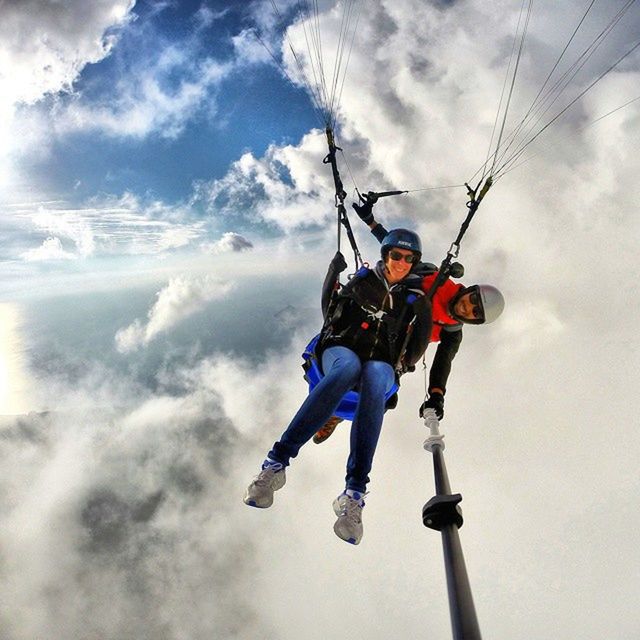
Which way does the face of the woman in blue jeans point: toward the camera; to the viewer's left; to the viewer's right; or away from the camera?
toward the camera

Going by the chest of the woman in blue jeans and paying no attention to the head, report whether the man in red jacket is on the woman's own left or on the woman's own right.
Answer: on the woman's own left

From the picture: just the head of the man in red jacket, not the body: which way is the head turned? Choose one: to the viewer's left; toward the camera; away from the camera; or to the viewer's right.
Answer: toward the camera

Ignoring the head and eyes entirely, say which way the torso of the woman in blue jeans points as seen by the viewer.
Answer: toward the camera
